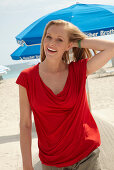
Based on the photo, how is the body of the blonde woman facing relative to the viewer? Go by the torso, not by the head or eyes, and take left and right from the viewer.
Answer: facing the viewer

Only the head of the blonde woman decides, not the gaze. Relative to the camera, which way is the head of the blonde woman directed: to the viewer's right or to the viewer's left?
to the viewer's left

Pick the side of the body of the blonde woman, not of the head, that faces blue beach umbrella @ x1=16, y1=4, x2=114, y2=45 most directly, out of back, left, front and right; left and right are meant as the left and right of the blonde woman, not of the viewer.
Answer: back
